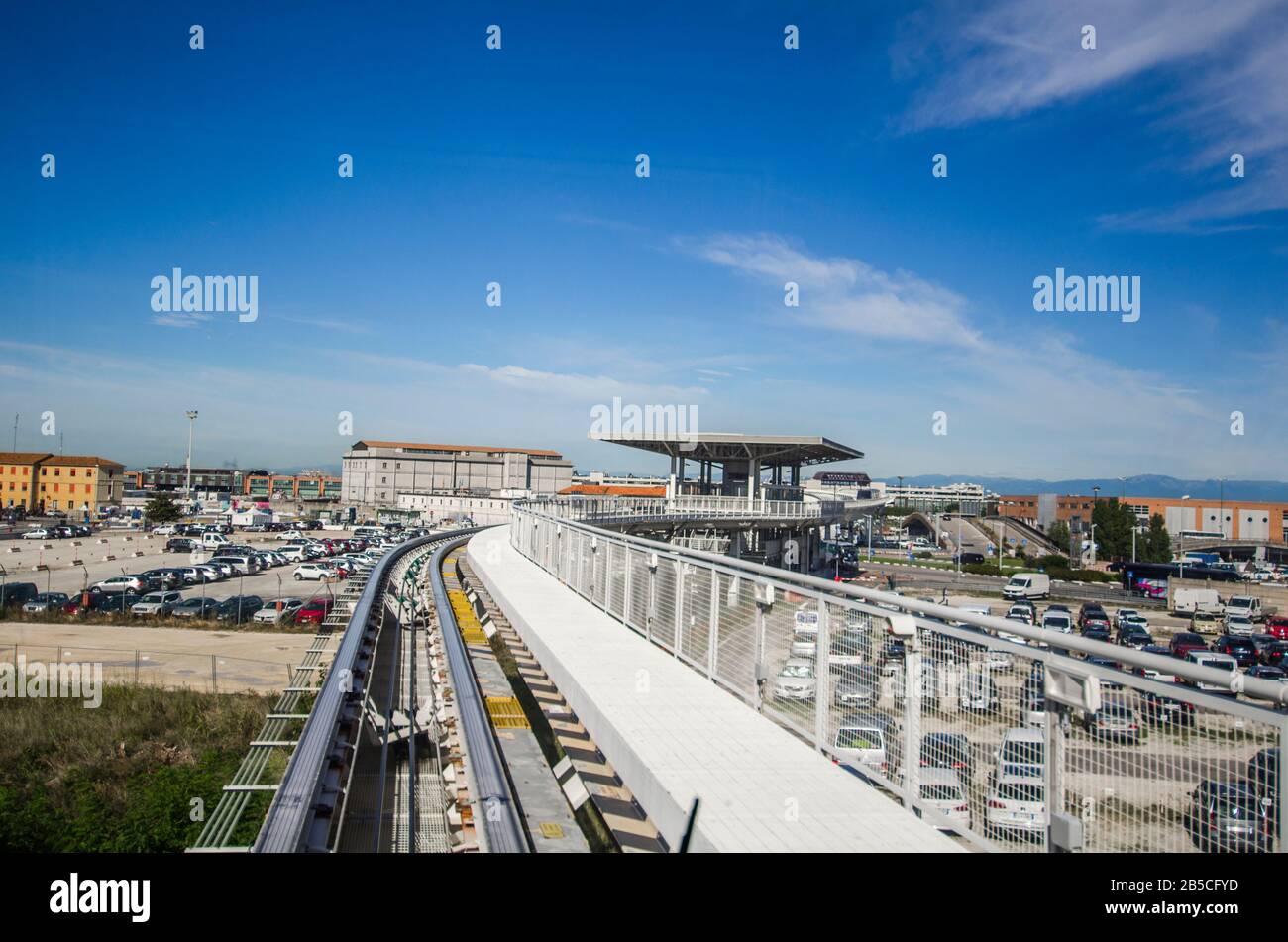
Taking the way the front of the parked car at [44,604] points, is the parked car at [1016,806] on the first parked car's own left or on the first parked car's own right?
on the first parked car's own left

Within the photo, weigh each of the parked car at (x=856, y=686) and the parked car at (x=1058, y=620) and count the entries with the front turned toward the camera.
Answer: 2

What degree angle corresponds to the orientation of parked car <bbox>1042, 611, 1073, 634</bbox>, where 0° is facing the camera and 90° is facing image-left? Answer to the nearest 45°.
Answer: approximately 0°

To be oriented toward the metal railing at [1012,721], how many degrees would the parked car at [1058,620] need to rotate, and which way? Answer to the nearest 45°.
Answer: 0° — it already faces it

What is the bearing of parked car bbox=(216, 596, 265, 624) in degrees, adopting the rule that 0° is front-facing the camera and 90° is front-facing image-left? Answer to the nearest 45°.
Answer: approximately 45°
